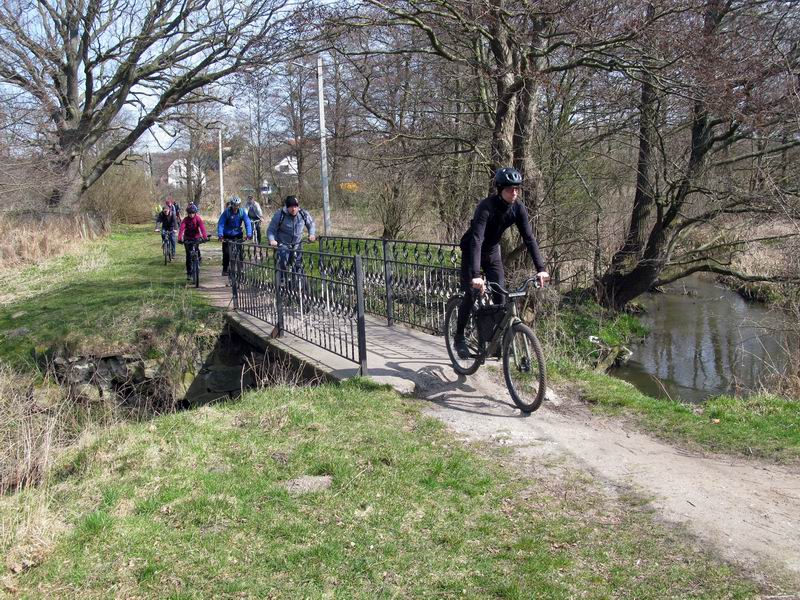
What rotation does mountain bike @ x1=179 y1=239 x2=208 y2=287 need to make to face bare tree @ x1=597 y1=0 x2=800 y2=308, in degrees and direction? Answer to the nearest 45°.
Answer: approximately 45° to its left

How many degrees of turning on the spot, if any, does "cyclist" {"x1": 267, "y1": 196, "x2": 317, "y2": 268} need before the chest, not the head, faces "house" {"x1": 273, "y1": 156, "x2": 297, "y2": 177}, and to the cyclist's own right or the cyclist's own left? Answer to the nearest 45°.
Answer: approximately 180°

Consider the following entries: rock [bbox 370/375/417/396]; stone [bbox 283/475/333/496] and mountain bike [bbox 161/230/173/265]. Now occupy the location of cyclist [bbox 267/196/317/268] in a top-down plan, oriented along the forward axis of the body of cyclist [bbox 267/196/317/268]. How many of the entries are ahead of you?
2

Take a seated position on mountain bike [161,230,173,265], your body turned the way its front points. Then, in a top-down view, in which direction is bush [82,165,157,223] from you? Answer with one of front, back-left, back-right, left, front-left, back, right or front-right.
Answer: back

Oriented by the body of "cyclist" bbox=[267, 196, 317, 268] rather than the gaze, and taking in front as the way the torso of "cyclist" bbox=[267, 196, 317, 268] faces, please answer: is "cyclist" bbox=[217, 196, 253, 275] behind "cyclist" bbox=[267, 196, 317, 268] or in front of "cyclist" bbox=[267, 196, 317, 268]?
behind

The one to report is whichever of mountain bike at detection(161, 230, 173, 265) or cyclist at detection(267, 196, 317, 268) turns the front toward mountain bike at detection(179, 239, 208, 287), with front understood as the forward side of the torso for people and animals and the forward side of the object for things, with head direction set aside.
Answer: mountain bike at detection(161, 230, 173, 265)

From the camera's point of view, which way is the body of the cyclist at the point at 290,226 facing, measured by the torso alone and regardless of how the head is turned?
toward the camera

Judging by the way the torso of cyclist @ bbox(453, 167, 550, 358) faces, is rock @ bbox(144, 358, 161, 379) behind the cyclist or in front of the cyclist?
behind

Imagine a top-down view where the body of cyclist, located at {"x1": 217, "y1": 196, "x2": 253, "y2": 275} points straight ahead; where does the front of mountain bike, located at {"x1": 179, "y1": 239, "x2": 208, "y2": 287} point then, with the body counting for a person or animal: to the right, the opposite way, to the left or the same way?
the same way

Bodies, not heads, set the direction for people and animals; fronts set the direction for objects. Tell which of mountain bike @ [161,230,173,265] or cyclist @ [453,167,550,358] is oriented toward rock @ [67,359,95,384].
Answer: the mountain bike

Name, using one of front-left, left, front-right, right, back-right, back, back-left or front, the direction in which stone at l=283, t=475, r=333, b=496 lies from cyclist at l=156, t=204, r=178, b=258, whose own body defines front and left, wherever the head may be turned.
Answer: front

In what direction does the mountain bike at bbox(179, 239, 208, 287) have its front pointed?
toward the camera

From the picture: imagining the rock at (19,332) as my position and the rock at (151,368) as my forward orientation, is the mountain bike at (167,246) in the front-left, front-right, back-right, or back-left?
back-left

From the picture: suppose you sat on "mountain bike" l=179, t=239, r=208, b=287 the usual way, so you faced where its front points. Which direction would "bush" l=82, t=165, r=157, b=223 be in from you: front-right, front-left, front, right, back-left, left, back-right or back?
back

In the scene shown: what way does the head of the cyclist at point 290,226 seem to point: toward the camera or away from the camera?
toward the camera

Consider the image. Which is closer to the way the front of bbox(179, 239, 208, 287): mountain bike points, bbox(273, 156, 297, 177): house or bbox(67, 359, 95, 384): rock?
the rock

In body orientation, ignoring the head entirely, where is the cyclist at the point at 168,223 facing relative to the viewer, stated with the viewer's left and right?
facing the viewer

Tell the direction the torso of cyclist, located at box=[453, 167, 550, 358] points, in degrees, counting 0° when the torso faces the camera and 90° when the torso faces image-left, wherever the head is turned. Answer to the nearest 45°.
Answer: approximately 315°
